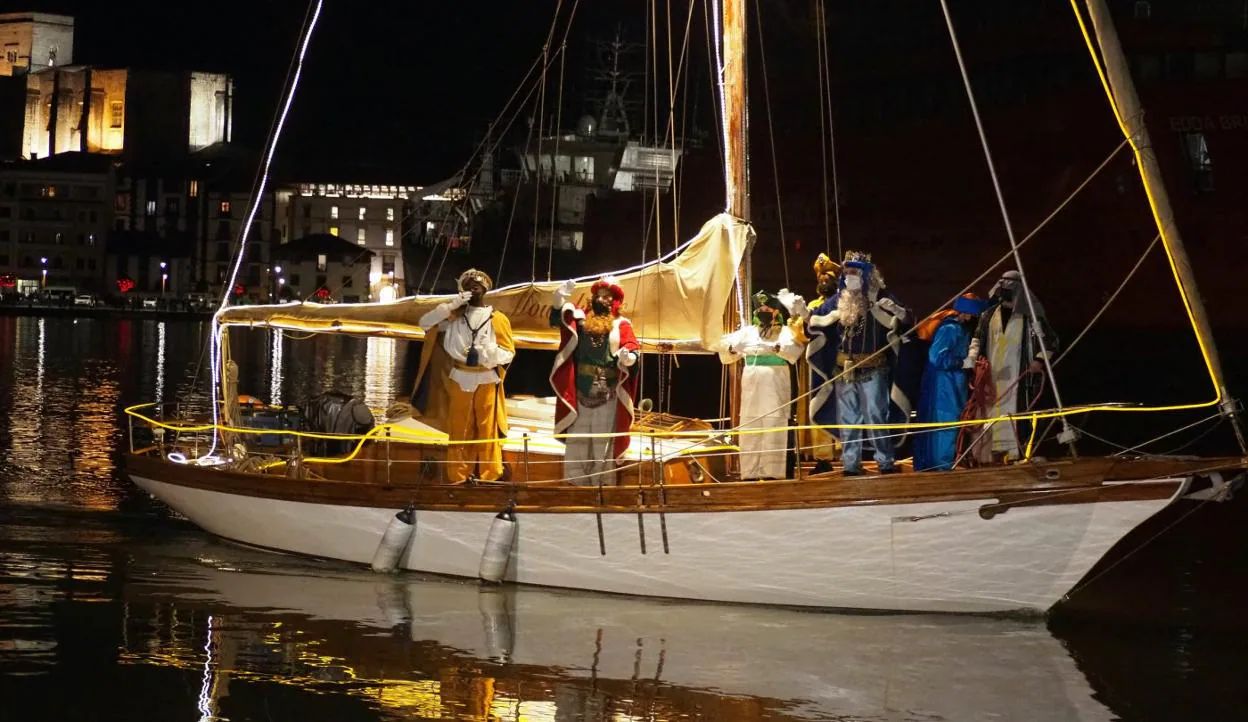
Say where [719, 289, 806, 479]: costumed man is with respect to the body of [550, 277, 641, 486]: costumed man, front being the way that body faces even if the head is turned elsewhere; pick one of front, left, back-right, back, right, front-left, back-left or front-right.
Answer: left

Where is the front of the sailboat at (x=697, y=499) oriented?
to the viewer's right

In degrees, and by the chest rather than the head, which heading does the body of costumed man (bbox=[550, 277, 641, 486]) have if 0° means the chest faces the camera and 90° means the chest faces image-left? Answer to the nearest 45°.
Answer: approximately 0°

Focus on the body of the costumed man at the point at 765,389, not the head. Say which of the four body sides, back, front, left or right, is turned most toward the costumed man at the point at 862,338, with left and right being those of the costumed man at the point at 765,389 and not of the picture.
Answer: left

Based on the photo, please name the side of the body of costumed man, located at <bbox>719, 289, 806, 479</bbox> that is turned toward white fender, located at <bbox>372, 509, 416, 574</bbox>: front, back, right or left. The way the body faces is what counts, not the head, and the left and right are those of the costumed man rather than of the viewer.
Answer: right

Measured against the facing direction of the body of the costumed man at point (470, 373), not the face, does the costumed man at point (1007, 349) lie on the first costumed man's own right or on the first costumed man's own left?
on the first costumed man's own left
